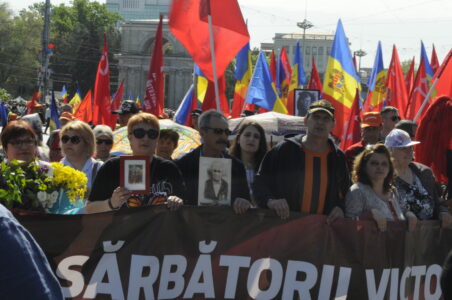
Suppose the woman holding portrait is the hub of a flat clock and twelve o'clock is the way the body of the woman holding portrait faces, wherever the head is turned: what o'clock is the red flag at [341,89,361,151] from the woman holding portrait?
The red flag is roughly at 7 o'clock from the woman holding portrait.

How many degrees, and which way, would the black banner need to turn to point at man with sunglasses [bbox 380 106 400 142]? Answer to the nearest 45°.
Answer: approximately 135° to its left

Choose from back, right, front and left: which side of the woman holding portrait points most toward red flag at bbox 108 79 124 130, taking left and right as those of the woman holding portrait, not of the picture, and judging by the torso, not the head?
back

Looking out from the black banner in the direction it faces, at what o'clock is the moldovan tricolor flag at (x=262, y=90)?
The moldovan tricolor flag is roughly at 6 o'clock from the black banner.

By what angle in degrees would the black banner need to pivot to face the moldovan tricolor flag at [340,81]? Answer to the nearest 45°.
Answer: approximately 180°

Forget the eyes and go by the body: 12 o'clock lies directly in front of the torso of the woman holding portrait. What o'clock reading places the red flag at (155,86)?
The red flag is roughly at 6 o'clock from the woman holding portrait.

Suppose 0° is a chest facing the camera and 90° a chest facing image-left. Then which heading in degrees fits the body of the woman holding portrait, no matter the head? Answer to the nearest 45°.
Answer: approximately 0°

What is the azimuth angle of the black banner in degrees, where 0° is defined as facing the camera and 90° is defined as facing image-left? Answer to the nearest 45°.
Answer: approximately 0°
